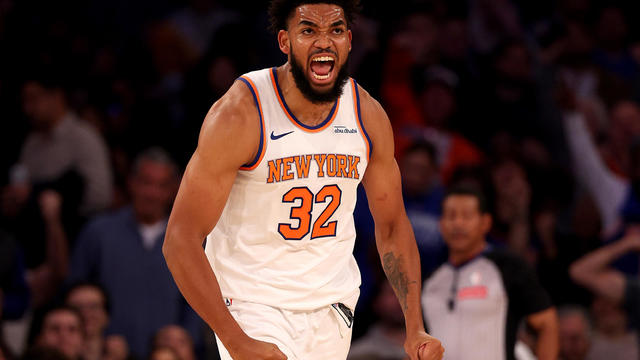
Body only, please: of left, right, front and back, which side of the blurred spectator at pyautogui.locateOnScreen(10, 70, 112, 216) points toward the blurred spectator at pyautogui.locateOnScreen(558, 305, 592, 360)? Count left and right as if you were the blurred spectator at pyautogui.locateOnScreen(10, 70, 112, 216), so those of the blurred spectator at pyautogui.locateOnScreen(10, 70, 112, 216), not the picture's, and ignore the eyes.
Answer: left

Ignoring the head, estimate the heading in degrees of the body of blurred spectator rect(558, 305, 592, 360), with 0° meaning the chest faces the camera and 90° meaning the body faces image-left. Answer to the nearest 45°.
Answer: approximately 0°

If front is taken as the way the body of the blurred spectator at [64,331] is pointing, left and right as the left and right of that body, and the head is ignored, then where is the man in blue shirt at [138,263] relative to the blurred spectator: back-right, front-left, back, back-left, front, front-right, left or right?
back-left

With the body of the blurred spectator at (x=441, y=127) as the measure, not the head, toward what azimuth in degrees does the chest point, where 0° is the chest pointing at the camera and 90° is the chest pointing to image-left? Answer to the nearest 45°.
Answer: approximately 0°

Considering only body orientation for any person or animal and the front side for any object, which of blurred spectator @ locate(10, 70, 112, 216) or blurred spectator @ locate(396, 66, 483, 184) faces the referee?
blurred spectator @ locate(396, 66, 483, 184)

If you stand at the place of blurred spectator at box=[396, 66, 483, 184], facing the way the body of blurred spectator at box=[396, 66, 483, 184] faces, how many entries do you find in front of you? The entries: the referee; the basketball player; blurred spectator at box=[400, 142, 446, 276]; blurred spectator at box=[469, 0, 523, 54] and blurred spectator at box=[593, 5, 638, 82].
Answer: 3
